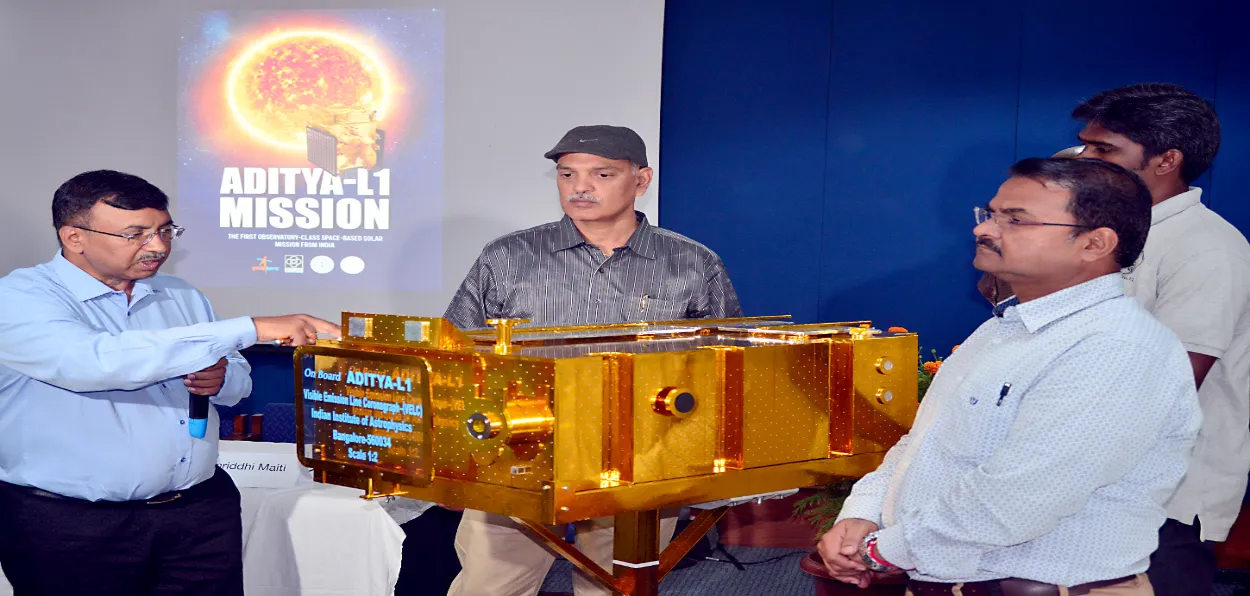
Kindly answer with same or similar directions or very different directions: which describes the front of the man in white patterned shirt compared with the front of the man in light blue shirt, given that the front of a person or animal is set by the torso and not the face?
very different directions

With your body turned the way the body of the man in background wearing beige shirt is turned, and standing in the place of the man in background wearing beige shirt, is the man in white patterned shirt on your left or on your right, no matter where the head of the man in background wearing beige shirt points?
on your left

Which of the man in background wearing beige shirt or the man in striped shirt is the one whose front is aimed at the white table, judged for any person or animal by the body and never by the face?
the man in background wearing beige shirt

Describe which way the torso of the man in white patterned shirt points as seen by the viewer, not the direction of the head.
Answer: to the viewer's left

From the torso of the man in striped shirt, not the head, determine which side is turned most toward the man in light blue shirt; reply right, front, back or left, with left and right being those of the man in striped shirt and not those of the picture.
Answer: right

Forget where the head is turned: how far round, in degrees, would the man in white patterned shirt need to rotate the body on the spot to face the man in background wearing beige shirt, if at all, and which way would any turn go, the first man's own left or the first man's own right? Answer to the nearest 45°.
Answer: approximately 135° to the first man's own right

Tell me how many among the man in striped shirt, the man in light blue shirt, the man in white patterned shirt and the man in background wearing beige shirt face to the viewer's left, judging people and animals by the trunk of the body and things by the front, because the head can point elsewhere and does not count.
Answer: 2

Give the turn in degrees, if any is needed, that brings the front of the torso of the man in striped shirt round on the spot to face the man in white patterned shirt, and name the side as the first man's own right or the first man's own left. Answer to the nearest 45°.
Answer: approximately 45° to the first man's own left

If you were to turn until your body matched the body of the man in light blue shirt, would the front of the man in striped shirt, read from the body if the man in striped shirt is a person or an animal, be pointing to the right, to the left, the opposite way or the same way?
to the right

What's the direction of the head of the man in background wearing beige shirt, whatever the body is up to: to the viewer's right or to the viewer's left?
to the viewer's left
